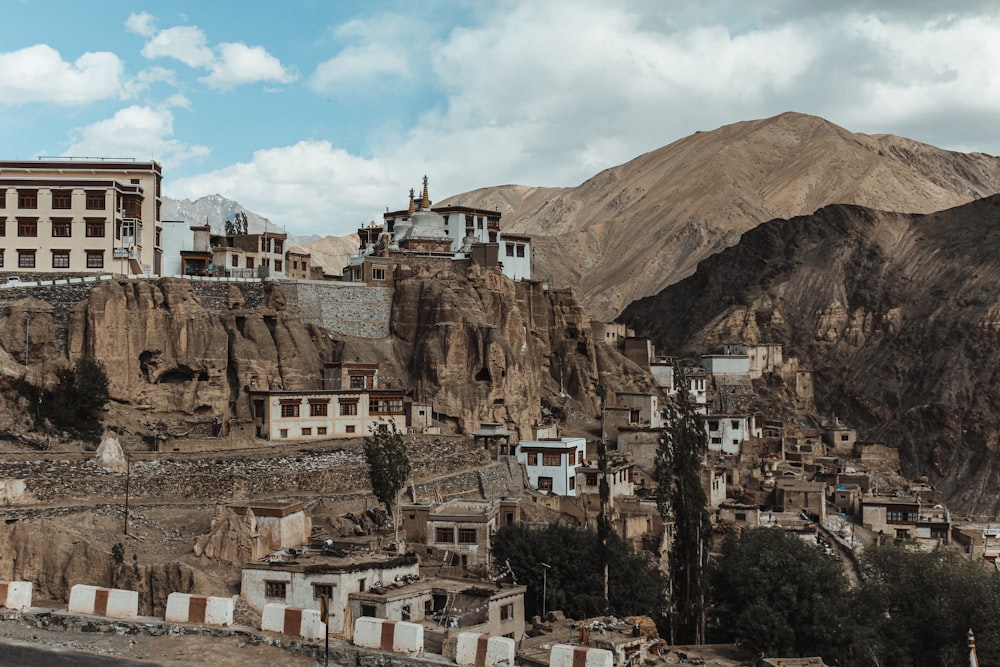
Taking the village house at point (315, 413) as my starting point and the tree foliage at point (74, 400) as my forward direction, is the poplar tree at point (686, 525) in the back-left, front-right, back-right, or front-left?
back-left

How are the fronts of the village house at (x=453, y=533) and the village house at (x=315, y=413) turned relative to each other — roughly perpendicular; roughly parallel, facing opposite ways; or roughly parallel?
roughly parallel

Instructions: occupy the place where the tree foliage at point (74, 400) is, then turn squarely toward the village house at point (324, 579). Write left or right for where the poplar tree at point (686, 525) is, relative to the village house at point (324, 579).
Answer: left

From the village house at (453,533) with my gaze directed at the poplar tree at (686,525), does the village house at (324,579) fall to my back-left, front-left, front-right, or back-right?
back-right

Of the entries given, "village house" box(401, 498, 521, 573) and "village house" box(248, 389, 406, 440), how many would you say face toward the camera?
2

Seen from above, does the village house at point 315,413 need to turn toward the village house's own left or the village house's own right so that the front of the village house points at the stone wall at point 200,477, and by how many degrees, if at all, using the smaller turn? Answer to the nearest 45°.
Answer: approximately 45° to the village house's own right

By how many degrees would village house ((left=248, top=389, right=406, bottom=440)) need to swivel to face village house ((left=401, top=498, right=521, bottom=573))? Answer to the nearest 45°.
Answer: approximately 45° to its left

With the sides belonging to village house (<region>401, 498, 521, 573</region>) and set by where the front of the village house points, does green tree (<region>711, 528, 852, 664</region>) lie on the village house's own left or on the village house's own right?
on the village house's own left

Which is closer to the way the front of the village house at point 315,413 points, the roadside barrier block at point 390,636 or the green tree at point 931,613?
the roadside barrier block

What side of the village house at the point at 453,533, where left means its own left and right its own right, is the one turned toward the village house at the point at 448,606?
front

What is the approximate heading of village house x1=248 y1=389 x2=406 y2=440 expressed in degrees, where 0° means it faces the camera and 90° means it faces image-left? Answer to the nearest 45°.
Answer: approximately 0°

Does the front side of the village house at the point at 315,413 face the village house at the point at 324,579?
yes

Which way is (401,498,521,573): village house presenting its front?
toward the camera

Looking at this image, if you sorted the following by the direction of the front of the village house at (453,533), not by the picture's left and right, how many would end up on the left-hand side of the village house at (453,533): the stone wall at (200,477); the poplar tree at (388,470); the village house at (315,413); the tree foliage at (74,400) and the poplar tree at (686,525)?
1

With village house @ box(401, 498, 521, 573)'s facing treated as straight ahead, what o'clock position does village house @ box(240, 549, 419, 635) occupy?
village house @ box(240, 549, 419, 635) is roughly at 1 o'clock from village house @ box(401, 498, 521, 573).

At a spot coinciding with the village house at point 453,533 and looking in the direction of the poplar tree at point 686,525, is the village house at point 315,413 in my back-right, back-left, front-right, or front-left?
back-left
